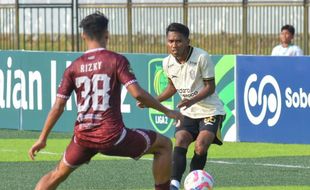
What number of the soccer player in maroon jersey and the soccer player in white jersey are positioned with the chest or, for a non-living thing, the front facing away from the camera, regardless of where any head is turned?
1

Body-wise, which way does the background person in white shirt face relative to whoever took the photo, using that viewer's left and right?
facing the viewer and to the left of the viewer

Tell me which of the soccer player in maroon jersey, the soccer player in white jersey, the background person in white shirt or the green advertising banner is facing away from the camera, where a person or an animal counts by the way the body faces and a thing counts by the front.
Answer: the soccer player in maroon jersey

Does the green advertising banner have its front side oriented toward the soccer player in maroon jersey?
yes

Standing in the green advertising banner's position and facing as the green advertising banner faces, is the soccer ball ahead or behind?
ahead

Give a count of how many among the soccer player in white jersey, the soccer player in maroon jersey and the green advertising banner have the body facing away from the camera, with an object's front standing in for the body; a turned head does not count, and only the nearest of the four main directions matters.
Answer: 1

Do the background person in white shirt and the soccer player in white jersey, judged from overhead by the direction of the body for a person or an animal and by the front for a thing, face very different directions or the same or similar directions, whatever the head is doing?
same or similar directions

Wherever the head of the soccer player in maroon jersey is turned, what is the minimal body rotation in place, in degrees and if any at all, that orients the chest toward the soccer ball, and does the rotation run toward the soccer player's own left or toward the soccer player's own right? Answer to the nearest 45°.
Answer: approximately 45° to the soccer player's own right

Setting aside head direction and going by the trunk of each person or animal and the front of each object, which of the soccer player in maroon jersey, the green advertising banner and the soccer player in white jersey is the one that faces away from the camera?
the soccer player in maroon jersey

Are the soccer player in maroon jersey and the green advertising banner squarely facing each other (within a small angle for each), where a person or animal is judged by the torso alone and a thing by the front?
yes

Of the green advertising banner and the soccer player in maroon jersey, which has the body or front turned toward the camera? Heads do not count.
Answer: the green advertising banner

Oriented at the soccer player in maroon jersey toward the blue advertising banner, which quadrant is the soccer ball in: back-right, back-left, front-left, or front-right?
front-right

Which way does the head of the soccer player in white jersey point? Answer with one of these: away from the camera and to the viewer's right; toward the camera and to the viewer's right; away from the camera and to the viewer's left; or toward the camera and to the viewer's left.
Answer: toward the camera and to the viewer's left

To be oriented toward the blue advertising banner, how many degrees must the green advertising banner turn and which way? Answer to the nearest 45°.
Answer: approximately 45° to its left

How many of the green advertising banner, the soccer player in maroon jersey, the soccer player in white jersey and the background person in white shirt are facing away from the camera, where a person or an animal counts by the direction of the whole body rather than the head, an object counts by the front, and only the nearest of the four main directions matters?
1

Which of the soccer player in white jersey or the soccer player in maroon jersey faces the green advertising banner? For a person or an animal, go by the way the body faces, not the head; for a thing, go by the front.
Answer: the soccer player in maroon jersey

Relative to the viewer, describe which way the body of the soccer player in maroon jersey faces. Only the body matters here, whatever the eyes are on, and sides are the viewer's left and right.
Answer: facing away from the viewer

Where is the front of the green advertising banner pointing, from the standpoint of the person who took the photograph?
facing the viewer

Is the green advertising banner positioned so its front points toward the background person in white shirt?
no

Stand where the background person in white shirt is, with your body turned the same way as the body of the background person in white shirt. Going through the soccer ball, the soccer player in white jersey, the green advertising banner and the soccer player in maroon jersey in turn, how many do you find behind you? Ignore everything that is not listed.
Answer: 0
